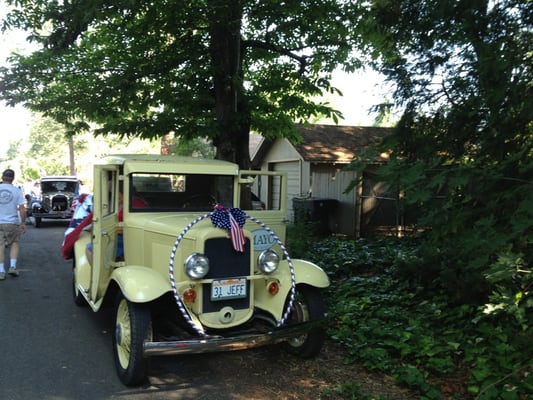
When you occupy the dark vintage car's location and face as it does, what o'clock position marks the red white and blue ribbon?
The red white and blue ribbon is roughly at 12 o'clock from the dark vintage car.

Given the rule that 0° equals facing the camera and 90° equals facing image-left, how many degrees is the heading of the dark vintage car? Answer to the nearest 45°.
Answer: approximately 0°

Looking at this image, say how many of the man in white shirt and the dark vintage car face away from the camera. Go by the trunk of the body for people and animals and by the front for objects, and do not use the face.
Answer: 1

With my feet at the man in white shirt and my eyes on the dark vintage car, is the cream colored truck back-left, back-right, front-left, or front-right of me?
back-right

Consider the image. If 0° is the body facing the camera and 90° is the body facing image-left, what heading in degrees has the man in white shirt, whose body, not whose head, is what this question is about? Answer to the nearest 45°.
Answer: approximately 180°

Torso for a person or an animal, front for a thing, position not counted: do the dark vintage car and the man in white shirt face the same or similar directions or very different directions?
very different directions

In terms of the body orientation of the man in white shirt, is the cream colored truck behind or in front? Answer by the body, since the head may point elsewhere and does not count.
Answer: behind

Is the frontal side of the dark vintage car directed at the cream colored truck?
yes

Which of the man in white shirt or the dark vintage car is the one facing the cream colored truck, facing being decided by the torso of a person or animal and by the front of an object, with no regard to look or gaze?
the dark vintage car

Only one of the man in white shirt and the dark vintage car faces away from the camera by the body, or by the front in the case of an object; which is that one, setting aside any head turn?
the man in white shirt
